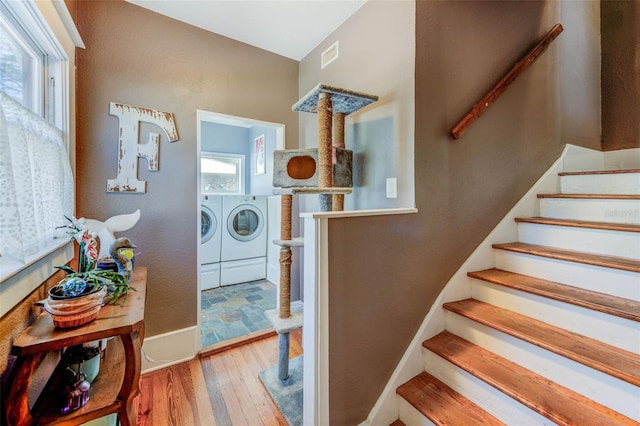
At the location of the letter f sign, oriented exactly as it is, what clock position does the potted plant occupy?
The potted plant is roughly at 12 o'clock from the letter f sign.

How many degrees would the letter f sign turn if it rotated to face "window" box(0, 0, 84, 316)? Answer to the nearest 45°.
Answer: approximately 45° to its right

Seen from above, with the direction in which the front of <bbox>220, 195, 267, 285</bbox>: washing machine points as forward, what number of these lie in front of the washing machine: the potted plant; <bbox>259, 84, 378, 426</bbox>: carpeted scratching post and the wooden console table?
3

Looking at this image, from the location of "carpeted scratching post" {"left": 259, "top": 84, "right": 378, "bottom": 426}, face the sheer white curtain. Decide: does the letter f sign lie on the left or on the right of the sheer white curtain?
right

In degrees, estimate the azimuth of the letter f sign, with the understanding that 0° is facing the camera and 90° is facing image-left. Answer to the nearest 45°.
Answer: approximately 0°

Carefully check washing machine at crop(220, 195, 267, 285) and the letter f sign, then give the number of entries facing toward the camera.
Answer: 2

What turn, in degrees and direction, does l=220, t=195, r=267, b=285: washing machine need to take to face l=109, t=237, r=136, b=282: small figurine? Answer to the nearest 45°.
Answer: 0° — it already faces it

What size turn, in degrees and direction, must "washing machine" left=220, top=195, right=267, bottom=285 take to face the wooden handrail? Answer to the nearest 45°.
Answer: approximately 45° to its left

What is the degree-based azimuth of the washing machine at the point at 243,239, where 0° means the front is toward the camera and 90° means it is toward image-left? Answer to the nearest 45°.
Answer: approximately 0°
